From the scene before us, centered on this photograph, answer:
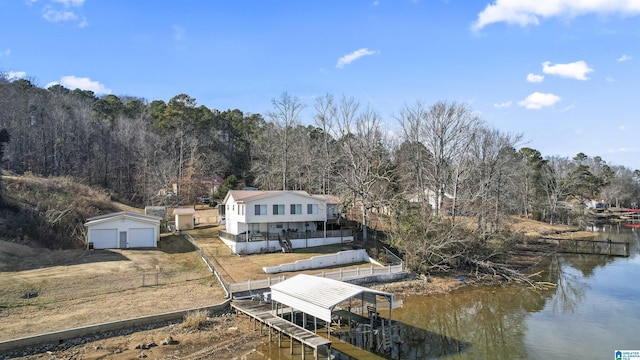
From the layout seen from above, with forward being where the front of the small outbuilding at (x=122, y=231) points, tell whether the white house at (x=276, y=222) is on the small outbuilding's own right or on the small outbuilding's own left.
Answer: on the small outbuilding's own left

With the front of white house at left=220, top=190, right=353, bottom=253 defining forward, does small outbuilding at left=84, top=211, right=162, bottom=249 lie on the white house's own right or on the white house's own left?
on the white house's own right

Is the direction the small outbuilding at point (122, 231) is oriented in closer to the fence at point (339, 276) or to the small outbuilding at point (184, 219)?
the fence

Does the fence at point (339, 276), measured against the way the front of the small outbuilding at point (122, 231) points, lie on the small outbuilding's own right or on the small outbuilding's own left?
on the small outbuilding's own left

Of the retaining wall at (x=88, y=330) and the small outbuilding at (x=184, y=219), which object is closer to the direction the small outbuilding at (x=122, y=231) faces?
the retaining wall

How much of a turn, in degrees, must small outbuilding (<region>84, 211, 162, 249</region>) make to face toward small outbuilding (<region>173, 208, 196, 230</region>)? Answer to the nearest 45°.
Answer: approximately 135° to its left

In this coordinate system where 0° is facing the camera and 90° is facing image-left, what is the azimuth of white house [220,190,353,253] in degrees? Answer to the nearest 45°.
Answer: approximately 0°

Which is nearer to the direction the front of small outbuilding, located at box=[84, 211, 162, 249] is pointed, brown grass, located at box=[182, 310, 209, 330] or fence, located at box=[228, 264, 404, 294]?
the brown grass

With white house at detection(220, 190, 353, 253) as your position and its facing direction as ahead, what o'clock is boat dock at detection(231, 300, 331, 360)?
The boat dock is roughly at 12 o'clock from the white house.

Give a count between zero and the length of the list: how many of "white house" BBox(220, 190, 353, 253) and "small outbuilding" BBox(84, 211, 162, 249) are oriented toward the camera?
2
